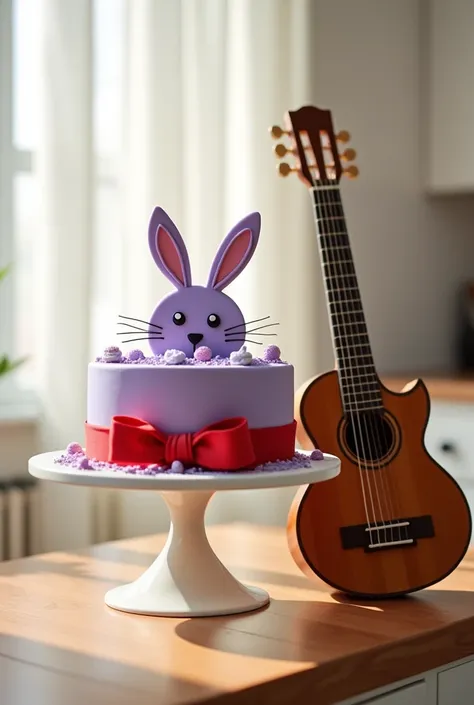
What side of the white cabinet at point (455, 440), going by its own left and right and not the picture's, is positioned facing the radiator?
right

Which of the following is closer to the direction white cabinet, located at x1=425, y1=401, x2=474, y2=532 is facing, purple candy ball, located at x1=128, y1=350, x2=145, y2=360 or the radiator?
the purple candy ball

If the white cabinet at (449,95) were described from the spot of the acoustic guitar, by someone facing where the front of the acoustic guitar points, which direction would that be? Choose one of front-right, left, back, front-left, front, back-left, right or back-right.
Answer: back

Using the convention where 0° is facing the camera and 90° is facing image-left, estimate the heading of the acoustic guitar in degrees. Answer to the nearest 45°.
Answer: approximately 0°

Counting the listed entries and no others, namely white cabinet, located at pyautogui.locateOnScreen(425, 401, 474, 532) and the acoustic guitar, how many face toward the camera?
2

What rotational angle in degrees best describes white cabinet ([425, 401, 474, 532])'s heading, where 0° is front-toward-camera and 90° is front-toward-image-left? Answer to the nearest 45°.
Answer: approximately 0°
